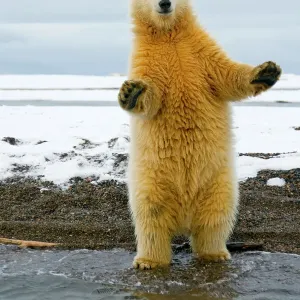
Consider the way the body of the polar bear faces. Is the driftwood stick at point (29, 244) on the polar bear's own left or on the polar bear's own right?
on the polar bear's own right

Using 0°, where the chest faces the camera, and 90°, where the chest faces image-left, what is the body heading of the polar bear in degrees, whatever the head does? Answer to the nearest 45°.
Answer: approximately 0°
